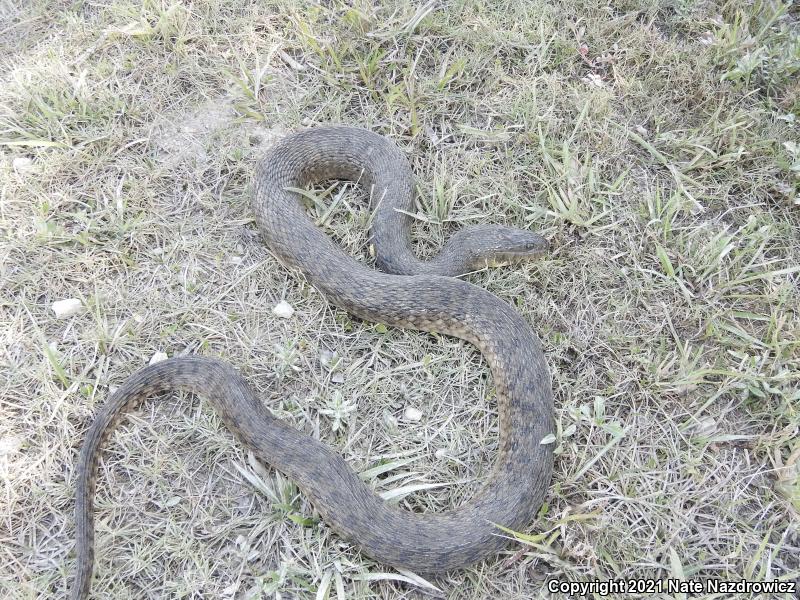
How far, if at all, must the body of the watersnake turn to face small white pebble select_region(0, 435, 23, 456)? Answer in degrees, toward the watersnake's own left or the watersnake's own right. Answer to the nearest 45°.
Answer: approximately 180°

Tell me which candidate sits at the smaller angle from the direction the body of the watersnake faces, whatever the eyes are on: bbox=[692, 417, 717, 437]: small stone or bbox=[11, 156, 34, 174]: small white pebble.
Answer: the small stone

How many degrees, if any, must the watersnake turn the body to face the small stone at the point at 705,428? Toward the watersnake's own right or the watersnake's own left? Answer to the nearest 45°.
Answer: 0° — it already faces it

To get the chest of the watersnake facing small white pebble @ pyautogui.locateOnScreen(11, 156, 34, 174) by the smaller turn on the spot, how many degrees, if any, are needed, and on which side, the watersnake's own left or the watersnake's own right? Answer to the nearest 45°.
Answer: approximately 135° to the watersnake's own left

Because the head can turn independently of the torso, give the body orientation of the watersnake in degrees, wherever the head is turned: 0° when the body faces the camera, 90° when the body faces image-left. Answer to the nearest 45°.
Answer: approximately 270°

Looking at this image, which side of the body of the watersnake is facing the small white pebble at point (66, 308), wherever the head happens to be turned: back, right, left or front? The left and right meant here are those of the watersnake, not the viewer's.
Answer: back
